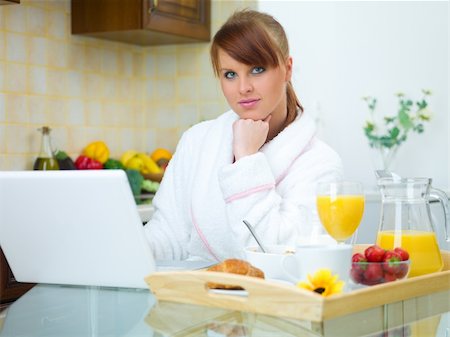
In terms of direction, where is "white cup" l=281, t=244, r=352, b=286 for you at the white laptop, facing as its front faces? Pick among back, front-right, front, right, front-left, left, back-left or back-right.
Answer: right

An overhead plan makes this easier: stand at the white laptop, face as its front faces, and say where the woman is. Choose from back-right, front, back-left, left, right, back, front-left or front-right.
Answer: front

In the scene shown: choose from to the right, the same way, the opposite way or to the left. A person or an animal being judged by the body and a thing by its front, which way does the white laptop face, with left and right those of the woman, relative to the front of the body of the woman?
the opposite way

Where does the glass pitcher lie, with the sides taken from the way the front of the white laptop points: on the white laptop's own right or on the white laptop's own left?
on the white laptop's own right

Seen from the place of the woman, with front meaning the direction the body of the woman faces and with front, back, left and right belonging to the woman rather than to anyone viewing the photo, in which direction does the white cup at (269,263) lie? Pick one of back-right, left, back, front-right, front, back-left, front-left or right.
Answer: front-left

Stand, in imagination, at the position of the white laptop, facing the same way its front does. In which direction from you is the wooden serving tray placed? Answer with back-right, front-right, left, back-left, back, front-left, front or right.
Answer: right

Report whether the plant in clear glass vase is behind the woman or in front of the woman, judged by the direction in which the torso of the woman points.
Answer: behind

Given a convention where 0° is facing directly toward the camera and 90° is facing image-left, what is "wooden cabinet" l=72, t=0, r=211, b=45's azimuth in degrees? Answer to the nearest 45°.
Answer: approximately 315°

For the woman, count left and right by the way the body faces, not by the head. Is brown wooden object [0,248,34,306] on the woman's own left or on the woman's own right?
on the woman's own right

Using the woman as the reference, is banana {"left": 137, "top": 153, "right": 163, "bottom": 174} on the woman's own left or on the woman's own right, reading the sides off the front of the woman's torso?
on the woman's own right

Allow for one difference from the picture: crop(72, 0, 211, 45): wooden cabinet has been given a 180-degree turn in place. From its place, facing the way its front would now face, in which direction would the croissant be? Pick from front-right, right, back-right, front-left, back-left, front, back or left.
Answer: back-left

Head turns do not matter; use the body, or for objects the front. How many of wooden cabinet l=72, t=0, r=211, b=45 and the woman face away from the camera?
0

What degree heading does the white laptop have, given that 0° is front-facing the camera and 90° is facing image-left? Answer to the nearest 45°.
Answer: approximately 225°

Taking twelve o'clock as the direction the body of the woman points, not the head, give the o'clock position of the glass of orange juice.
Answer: The glass of orange juice is roughly at 10 o'clock from the woman.
